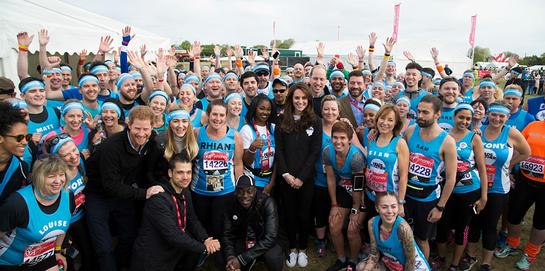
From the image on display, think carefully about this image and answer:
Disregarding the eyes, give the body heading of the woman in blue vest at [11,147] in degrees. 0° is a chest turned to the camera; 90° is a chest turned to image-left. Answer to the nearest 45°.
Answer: approximately 315°

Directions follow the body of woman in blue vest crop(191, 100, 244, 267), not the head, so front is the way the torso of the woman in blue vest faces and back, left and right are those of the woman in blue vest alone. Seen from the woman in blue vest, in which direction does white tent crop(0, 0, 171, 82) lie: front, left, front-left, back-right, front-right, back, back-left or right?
back-right

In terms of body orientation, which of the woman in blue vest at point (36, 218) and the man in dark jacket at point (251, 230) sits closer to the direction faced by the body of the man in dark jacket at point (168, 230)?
the man in dark jacket

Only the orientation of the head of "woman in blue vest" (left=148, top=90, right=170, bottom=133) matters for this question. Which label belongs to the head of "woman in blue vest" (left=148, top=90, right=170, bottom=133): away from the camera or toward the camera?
toward the camera

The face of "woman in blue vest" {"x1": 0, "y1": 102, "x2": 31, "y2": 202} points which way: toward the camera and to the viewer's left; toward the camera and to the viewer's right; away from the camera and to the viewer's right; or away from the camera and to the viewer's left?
toward the camera and to the viewer's right

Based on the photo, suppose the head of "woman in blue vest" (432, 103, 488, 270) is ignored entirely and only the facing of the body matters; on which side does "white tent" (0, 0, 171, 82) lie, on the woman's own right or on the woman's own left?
on the woman's own right

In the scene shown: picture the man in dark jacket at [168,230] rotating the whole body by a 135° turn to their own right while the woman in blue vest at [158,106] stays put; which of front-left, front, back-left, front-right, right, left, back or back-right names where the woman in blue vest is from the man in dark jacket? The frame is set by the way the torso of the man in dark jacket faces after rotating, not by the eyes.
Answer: right

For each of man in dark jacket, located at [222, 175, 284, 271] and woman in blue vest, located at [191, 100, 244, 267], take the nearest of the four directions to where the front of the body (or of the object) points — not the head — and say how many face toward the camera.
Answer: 2

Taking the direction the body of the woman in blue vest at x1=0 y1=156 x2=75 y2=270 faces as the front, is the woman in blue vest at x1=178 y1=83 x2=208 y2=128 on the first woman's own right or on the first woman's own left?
on the first woman's own left

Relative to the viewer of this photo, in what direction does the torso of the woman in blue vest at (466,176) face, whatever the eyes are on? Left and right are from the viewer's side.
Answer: facing the viewer and to the left of the viewer

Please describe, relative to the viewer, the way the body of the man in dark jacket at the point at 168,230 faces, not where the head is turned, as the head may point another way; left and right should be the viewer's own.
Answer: facing the viewer and to the right of the viewer
